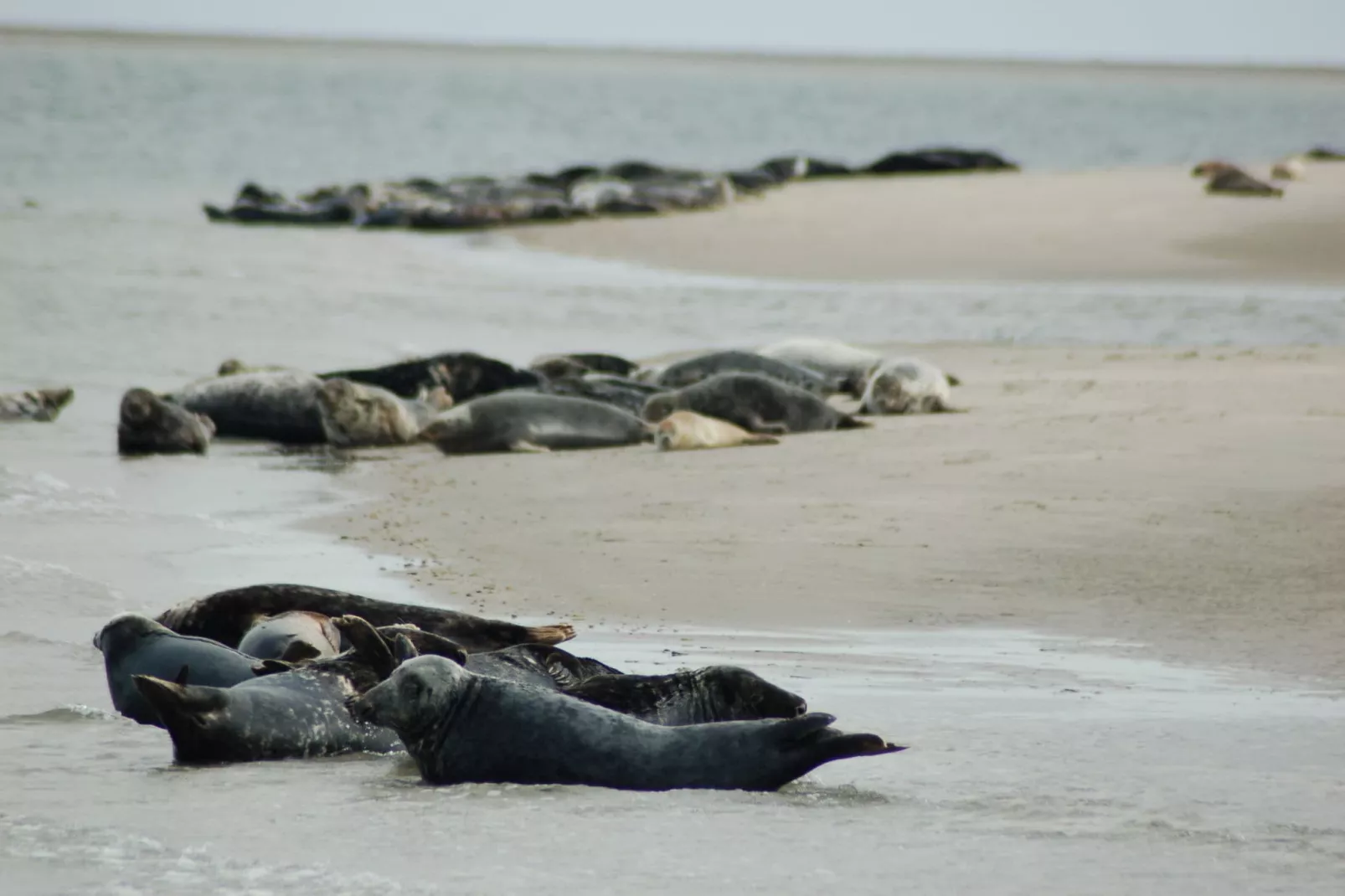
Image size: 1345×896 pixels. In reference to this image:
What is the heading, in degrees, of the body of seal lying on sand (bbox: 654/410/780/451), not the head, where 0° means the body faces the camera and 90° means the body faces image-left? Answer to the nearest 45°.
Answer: approximately 45°

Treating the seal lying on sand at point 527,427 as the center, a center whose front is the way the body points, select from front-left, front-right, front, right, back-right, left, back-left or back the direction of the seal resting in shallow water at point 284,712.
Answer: left

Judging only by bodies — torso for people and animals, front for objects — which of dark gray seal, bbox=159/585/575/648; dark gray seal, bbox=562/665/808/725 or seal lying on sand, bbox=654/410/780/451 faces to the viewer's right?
dark gray seal, bbox=562/665/808/725

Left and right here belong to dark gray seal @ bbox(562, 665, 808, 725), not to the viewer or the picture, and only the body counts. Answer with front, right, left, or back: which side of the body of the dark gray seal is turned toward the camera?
right

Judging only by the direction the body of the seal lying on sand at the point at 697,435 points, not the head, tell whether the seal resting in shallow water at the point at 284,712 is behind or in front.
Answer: in front

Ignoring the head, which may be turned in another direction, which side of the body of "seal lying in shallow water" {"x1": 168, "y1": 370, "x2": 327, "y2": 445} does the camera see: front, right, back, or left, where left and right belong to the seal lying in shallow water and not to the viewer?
left

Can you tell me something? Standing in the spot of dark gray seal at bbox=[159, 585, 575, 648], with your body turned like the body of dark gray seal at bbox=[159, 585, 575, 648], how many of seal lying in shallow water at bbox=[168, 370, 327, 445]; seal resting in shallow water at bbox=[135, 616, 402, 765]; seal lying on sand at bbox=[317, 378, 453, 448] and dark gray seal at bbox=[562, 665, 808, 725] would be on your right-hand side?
2

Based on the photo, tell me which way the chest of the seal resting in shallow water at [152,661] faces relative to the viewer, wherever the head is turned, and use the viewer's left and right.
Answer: facing to the left of the viewer

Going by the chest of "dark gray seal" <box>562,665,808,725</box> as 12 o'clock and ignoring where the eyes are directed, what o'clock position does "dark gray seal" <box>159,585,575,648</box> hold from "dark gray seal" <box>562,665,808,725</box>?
"dark gray seal" <box>159,585,575,648</box> is roughly at 7 o'clock from "dark gray seal" <box>562,665,808,725</box>.

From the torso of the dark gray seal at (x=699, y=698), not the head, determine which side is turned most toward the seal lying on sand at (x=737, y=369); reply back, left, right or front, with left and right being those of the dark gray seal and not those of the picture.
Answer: left

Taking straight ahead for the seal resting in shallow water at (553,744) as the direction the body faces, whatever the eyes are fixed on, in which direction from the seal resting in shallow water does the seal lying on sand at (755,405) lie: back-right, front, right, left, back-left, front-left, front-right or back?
right

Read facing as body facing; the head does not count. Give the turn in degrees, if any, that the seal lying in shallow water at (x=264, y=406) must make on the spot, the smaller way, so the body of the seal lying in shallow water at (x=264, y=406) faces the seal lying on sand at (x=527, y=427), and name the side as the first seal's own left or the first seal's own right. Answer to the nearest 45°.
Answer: approximately 135° to the first seal's own left

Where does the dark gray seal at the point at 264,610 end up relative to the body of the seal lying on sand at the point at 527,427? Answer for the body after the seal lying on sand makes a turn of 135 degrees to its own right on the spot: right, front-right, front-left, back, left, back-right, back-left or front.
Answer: back-right

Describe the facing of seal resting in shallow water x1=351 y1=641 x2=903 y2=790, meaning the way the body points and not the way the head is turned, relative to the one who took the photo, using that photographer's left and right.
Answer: facing to the left of the viewer
